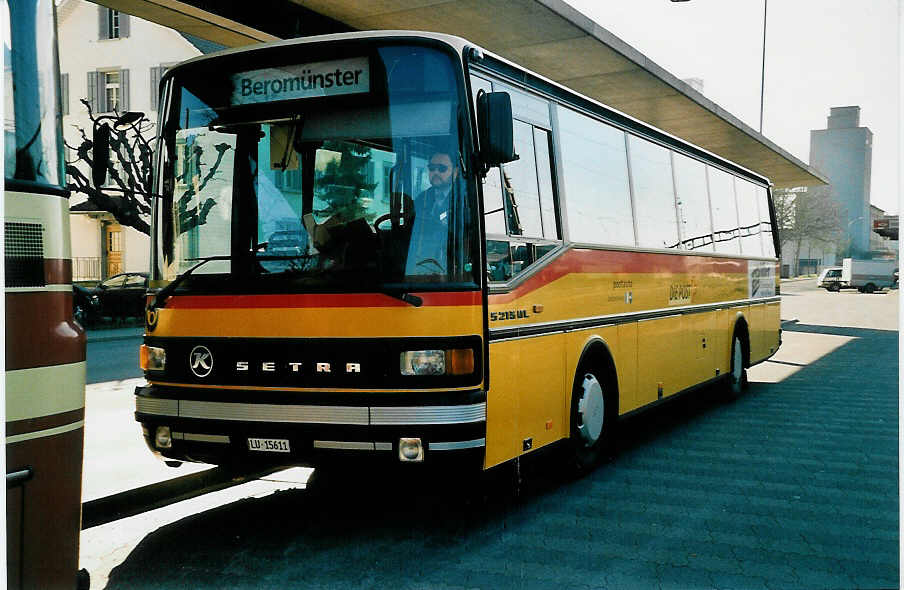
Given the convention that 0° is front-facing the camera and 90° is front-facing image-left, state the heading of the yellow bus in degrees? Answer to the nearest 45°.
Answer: approximately 45°

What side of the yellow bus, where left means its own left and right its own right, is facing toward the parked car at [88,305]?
right

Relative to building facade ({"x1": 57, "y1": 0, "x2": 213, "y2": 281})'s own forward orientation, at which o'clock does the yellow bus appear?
The yellow bus is roughly at 12 o'clock from the building facade.

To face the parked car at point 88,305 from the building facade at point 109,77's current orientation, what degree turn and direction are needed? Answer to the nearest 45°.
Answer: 0° — it already faces it

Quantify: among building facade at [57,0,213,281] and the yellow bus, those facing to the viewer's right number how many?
0

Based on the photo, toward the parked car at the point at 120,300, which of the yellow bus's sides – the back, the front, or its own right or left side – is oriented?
right

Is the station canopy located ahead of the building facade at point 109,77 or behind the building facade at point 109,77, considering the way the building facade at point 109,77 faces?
ahead

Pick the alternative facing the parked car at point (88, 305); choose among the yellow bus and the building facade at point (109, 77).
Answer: the building facade
